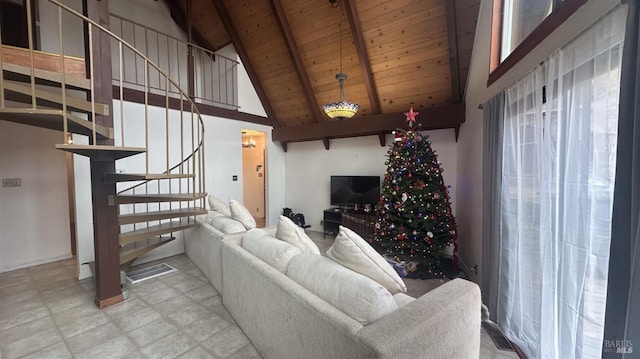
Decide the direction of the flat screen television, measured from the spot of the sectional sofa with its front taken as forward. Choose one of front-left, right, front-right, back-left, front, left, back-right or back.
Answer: front-left

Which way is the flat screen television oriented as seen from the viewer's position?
toward the camera

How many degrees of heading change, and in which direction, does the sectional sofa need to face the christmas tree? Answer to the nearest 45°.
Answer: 0° — it already faces it

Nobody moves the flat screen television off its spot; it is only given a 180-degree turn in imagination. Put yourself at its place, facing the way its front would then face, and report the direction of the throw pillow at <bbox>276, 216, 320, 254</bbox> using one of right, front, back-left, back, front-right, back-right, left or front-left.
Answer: back

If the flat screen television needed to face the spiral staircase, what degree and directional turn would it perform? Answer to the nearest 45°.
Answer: approximately 45° to its right

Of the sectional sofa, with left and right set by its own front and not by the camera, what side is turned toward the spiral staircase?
left

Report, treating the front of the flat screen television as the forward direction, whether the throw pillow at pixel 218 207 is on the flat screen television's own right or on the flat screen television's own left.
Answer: on the flat screen television's own right

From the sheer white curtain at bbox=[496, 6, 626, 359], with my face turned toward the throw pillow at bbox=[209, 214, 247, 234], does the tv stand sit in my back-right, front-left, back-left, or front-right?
front-right

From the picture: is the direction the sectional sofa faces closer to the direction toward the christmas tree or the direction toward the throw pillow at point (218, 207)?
the christmas tree

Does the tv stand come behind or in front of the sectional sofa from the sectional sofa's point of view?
in front

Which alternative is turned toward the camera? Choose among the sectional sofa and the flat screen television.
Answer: the flat screen television

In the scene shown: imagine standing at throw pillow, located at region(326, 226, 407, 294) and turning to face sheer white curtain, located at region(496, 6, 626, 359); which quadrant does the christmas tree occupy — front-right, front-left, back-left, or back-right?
front-left

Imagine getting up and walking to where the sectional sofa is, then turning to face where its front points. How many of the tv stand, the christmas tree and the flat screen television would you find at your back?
0

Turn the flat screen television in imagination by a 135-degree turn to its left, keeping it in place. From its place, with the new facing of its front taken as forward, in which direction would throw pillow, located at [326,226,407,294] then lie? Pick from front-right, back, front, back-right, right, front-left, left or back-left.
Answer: back-right

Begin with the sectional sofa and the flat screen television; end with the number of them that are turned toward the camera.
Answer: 1

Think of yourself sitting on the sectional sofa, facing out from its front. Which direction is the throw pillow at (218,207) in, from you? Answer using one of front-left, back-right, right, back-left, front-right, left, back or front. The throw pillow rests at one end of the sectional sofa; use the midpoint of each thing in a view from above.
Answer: left

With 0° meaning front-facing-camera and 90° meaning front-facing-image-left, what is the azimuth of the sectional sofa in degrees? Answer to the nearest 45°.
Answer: approximately 225°
